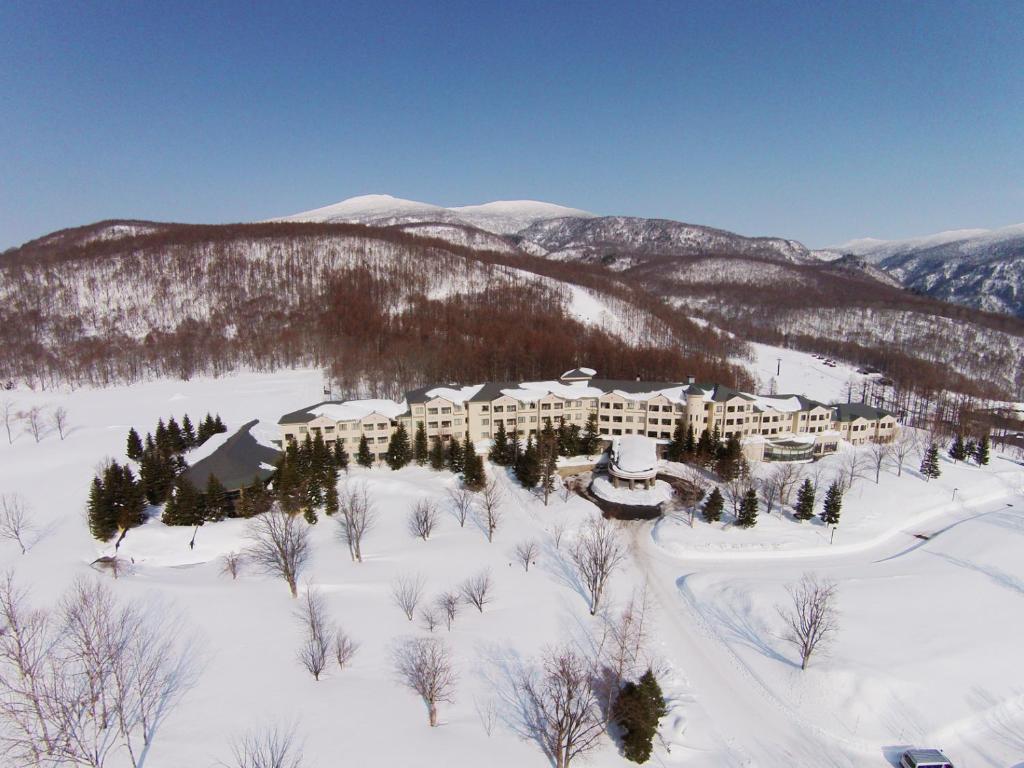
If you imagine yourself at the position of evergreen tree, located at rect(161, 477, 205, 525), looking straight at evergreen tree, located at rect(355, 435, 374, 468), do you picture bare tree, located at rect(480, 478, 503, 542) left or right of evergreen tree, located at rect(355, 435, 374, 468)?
right

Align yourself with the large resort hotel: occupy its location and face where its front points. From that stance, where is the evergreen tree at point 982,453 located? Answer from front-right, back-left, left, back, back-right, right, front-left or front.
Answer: left

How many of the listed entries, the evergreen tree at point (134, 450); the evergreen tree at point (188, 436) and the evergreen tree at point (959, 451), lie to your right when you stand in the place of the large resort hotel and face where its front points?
2

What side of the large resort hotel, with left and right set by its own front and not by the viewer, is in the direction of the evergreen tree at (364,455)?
right

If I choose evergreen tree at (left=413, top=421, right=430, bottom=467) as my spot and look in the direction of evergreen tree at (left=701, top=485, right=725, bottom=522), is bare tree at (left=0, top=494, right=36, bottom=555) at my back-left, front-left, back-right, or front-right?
back-right

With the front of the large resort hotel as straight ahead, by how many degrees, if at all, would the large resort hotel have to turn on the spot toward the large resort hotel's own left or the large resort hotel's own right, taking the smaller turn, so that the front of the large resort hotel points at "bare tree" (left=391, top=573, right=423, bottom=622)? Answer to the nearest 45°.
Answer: approximately 45° to the large resort hotel's own right

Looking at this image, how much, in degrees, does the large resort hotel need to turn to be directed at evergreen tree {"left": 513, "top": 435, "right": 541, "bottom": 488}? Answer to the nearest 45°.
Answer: approximately 45° to its right

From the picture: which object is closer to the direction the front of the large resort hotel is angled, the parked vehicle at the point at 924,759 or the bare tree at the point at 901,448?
the parked vehicle

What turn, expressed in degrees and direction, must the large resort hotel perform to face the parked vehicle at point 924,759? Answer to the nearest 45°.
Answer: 0° — it already faces it

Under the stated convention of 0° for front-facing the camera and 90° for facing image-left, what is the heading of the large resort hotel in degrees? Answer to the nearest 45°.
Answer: approximately 0°

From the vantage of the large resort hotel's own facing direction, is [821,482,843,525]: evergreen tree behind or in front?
in front
